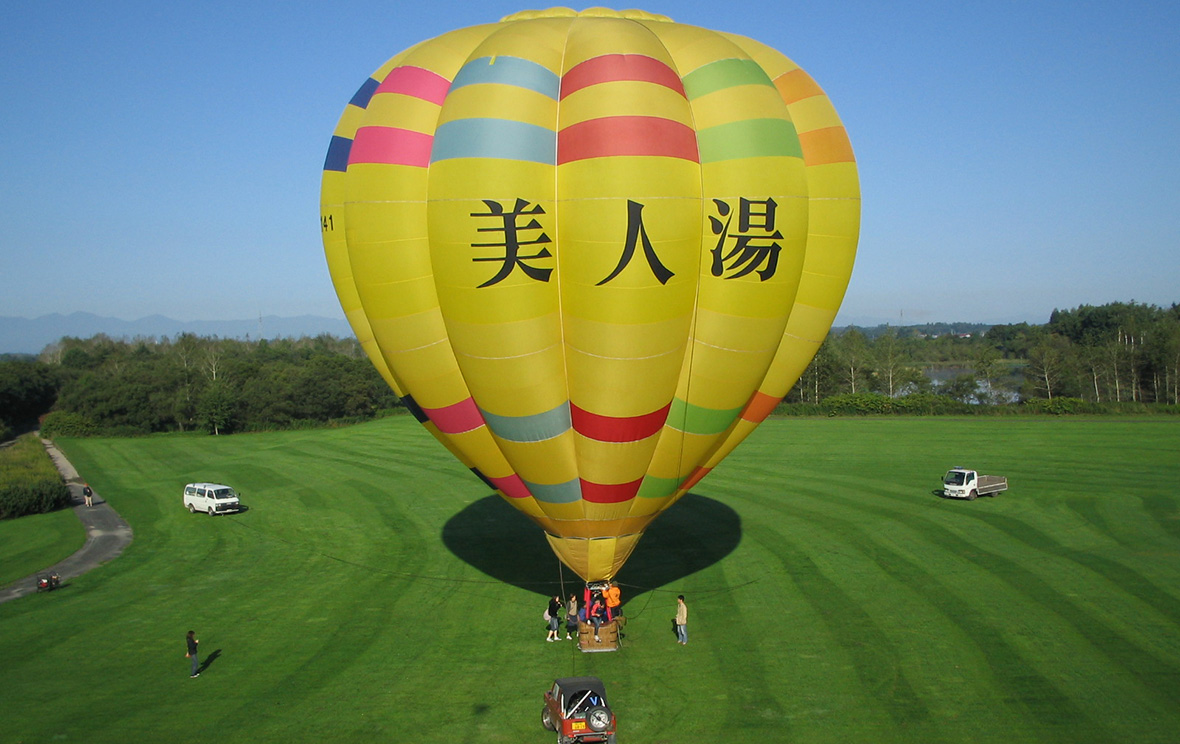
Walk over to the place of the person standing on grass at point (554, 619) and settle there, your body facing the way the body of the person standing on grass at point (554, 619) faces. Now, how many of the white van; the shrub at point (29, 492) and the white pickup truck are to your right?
0

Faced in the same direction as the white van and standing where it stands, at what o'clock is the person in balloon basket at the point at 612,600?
The person in balloon basket is roughly at 1 o'clock from the white van.

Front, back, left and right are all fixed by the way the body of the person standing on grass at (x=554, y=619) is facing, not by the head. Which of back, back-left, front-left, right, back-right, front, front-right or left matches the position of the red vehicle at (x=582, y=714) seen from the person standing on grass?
right

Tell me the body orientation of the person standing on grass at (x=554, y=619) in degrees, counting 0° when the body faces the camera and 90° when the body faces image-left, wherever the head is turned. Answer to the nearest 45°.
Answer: approximately 270°

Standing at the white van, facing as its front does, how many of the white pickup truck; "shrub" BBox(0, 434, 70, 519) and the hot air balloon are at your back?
1

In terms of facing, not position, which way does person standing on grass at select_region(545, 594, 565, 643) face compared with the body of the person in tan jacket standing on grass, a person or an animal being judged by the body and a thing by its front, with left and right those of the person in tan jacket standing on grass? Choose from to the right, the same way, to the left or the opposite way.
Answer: the opposite way

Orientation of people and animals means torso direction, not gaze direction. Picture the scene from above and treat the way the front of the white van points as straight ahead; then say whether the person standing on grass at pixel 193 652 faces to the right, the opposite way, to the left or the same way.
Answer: to the left

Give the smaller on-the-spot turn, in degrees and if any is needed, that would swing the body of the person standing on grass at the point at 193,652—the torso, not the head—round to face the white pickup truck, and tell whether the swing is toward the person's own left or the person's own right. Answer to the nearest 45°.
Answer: approximately 45° to the person's own left

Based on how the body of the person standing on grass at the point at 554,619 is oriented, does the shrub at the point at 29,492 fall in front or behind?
behind

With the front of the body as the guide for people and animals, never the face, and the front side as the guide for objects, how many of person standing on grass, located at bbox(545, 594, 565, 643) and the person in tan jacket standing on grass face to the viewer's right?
1

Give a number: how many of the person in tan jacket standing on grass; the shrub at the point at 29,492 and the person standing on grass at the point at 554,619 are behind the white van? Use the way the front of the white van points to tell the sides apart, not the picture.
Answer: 1

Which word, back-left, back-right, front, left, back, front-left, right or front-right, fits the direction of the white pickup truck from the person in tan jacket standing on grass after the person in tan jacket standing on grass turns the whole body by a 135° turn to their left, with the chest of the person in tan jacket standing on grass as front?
left

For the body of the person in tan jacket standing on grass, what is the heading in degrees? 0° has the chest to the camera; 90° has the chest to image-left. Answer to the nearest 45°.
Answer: approximately 90°

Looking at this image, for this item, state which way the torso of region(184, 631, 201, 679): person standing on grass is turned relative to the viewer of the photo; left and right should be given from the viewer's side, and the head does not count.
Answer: facing away from the viewer and to the right of the viewer

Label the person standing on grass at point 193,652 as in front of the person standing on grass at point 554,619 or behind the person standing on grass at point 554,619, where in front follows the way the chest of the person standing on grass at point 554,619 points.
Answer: behind

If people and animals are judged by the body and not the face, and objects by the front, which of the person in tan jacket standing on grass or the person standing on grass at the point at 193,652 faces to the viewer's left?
the person in tan jacket standing on grass

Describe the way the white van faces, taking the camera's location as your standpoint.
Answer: facing the viewer and to the right of the viewer
